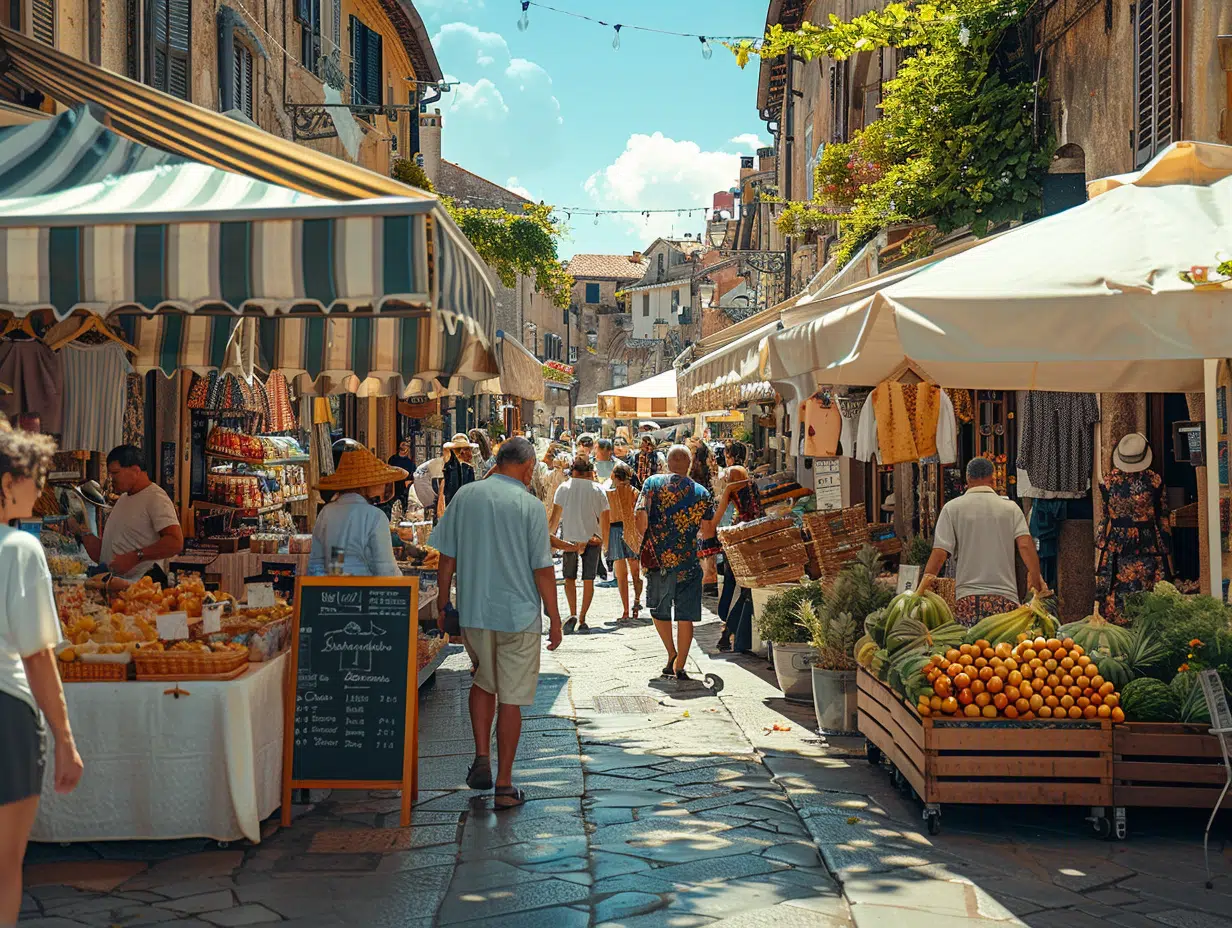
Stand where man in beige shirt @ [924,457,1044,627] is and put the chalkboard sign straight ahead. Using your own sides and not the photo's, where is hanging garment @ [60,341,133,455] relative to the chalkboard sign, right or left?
right

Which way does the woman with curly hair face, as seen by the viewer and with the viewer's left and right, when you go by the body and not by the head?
facing away from the viewer and to the right of the viewer

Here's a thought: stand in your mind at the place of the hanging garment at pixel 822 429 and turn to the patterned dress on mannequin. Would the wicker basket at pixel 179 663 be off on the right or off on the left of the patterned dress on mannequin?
right

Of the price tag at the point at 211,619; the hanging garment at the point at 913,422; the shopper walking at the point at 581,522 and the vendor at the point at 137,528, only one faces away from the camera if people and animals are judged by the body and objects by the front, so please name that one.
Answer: the shopper walking at the point at 581,522

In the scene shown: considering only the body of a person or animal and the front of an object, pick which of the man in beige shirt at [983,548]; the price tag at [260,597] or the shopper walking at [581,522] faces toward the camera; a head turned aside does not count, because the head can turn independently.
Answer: the price tag

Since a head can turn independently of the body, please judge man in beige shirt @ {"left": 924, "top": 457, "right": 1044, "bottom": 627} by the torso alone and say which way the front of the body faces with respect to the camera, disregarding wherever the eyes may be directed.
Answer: away from the camera

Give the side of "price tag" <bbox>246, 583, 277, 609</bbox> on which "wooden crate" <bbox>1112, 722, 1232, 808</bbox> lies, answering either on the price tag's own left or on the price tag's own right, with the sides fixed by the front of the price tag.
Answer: on the price tag's own left

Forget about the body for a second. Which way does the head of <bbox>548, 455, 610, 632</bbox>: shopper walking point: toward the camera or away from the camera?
away from the camera

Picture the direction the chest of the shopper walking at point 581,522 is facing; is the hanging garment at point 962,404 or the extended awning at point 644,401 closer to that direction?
the extended awning

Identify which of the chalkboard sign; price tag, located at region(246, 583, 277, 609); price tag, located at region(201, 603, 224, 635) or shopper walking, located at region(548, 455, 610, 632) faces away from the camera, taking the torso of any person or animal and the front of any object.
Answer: the shopper walking

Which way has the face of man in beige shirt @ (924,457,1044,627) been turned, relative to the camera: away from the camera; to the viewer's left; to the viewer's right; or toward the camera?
away from the camera

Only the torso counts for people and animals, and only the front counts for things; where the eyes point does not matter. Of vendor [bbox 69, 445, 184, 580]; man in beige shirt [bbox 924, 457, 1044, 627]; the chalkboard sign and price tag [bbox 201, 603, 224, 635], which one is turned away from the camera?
the man in beige shirt

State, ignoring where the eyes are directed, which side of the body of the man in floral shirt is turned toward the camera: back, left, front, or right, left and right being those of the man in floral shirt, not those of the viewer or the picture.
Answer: back
